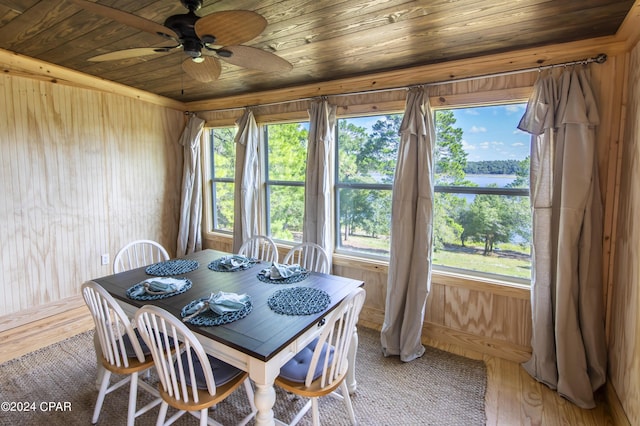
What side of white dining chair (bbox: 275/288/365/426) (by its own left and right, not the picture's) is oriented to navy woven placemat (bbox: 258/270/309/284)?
front

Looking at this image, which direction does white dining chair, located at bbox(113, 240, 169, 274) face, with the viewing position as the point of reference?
facing the viewer and to the right of the viewer

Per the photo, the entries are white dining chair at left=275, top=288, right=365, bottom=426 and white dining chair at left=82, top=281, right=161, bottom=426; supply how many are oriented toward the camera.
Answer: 0

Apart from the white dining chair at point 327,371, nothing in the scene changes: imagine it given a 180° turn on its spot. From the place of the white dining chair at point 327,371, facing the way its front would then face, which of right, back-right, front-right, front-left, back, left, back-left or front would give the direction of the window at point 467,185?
left

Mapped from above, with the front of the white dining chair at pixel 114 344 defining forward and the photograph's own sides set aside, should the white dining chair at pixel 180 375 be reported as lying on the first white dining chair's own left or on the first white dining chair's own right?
on the first white dining chair's own right

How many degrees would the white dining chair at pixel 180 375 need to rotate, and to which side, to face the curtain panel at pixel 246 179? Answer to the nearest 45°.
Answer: approximately 45° to its left

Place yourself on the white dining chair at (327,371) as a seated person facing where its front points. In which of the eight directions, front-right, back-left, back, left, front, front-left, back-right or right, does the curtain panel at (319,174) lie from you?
front-right

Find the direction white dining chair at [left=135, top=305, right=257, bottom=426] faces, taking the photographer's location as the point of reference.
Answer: facing away from the viewer and to the right of the viewer

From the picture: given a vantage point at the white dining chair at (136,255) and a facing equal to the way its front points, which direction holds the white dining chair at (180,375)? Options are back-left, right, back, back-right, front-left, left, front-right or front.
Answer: front-right

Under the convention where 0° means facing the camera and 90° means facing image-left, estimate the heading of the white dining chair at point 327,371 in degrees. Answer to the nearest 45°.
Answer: approximately 135°

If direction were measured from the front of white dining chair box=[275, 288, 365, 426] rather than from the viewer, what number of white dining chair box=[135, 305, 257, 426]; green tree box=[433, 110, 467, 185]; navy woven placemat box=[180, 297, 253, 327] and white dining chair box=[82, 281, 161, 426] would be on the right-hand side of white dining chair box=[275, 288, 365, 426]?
1

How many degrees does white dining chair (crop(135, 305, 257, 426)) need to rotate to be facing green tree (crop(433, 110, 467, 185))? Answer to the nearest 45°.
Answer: approximately 45° to its right

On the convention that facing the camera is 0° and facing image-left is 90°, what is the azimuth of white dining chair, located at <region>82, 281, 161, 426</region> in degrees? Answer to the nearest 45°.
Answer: approximately 225°

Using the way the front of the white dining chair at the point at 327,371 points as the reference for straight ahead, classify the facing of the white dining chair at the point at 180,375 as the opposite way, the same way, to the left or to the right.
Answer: to the right

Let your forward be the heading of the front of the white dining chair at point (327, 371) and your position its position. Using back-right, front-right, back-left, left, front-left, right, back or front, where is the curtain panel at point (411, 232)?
right

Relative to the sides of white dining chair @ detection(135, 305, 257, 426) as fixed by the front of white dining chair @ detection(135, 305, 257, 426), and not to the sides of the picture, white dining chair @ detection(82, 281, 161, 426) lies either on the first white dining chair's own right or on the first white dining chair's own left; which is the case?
on the first white dining chair's own left

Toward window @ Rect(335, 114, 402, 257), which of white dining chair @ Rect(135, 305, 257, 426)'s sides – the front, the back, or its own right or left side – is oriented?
front
